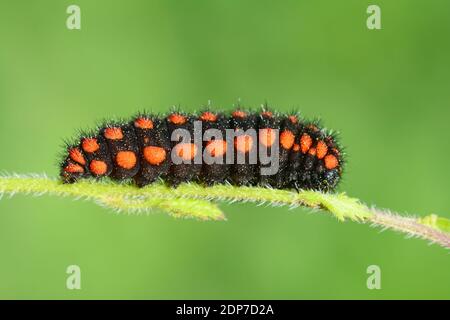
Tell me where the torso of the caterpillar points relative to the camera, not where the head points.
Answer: to the viewer's right
